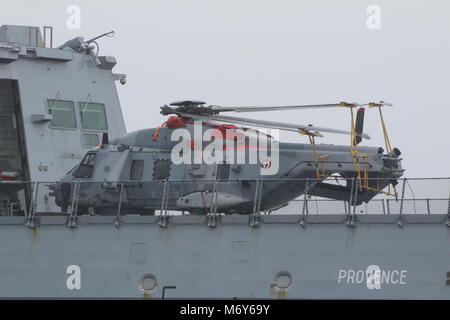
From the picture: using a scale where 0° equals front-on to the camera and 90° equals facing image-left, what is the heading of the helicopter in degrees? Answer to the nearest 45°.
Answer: approximately 90°
